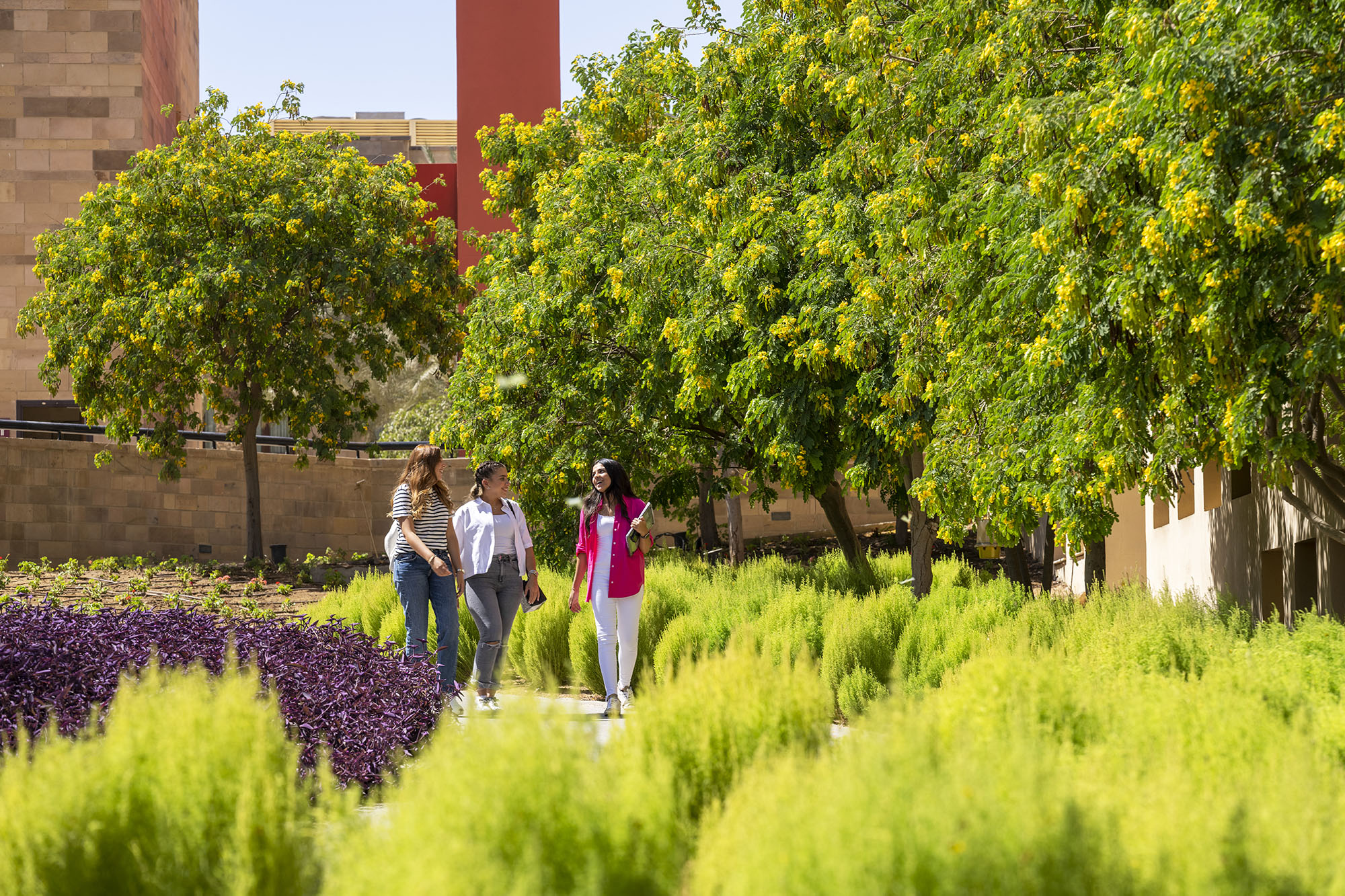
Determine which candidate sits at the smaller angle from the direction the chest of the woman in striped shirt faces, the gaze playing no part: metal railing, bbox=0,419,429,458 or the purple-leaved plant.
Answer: the purple-leaved plant

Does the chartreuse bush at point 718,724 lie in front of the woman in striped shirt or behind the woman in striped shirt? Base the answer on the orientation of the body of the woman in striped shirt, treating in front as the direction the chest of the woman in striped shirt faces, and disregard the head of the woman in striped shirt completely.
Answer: in front

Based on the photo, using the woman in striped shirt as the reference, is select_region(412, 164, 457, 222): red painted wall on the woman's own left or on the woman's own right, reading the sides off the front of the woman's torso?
on the woman's own left

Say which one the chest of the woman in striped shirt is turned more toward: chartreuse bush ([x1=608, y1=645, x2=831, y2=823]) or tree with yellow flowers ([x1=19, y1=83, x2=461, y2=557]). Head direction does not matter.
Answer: the chartreuse bush

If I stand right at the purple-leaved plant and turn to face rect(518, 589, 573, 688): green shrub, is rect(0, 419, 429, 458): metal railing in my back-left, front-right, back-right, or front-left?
front-left

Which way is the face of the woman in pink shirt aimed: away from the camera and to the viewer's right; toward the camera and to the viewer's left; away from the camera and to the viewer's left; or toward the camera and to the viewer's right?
toward the camera and to the viewer's left

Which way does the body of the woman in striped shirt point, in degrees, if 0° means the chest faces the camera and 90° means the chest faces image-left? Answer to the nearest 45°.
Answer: approximately 315°

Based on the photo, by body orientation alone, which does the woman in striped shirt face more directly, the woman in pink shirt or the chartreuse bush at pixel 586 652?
the woman in pink shirt

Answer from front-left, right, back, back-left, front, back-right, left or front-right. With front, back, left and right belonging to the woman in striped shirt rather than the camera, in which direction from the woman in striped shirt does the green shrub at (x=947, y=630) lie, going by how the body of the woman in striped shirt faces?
front-left

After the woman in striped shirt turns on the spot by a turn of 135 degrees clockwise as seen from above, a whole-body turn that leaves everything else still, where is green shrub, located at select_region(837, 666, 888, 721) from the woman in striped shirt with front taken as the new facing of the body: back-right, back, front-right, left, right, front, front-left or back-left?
back

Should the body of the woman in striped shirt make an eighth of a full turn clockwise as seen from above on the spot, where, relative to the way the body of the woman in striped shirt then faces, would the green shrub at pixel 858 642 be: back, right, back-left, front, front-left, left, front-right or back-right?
left
